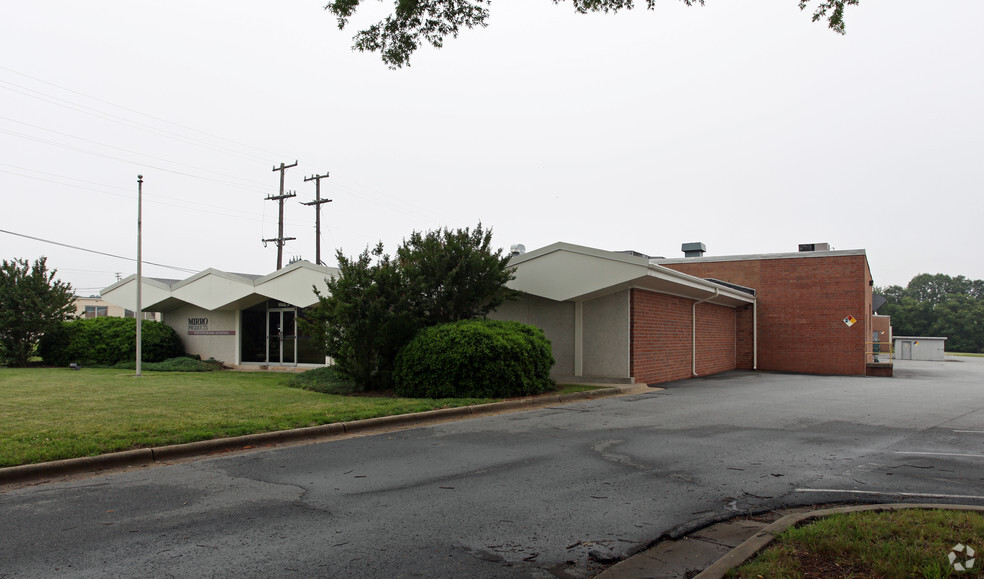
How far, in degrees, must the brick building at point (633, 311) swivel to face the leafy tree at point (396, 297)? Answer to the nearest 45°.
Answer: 0° — it already faces it

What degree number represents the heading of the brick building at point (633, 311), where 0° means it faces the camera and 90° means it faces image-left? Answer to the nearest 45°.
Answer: approximately 45°

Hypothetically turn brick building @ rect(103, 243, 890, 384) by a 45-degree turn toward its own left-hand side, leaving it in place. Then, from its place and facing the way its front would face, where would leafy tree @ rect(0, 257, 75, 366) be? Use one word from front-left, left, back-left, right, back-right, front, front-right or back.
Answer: right

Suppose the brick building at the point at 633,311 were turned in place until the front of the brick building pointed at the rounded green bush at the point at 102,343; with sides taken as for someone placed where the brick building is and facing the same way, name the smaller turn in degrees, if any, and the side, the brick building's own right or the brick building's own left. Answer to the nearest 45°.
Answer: approximately 45° to the brick building's own right
